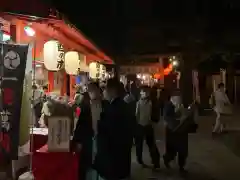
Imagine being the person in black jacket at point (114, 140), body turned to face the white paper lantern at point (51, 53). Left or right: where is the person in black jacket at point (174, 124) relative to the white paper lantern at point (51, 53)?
right

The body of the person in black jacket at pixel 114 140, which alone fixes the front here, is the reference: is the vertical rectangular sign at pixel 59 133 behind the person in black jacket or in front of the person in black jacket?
in front

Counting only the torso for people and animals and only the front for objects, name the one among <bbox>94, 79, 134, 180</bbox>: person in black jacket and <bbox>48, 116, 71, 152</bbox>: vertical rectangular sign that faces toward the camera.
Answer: the vertical rectangular sign

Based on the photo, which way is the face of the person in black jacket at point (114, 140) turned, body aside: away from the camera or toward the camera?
away from the camera

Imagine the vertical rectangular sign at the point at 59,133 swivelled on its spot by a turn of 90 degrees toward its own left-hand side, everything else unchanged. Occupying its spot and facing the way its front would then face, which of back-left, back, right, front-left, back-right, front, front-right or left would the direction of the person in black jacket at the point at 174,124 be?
front-left

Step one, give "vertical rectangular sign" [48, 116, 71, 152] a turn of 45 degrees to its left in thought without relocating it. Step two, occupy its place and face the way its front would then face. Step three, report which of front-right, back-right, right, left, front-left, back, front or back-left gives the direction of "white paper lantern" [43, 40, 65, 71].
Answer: back-left

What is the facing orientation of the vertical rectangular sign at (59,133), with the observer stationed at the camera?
facing the viewer
